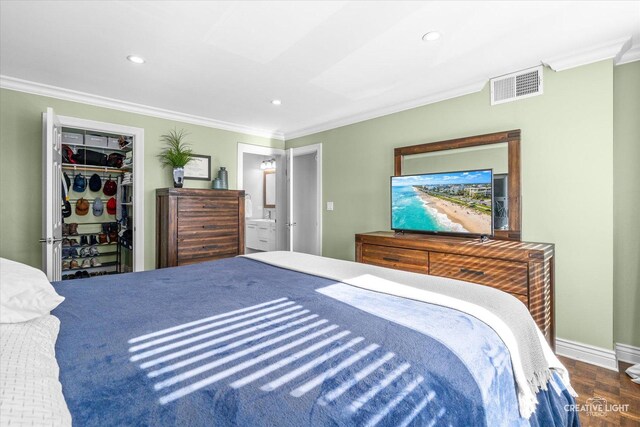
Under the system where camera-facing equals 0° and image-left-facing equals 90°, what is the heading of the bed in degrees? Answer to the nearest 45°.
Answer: approximately 225°

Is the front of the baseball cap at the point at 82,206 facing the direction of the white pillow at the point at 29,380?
yes

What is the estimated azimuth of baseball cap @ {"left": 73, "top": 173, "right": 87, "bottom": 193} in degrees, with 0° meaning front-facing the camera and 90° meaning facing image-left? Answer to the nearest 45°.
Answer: approximately 0°

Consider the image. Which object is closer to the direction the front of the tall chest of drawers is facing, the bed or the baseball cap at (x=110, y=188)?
the bed

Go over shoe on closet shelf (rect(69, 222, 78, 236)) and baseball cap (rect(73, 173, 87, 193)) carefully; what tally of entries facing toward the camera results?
2

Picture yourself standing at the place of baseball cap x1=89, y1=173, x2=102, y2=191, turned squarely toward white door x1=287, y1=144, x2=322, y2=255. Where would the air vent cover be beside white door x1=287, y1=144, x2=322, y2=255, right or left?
right

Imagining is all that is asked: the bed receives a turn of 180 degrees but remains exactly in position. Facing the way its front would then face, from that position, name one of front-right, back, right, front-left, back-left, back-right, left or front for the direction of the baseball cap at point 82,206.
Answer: right
